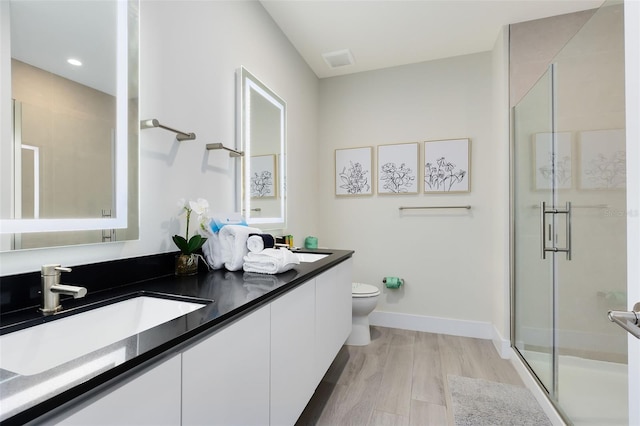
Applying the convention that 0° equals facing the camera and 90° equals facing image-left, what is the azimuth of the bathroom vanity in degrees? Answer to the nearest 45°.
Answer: approximately 315°

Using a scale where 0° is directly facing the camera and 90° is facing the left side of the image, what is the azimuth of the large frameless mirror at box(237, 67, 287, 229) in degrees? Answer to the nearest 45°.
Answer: approximately 315°

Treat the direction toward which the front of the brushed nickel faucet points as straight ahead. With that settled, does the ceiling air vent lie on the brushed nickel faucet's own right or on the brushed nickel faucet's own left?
on the brushed nickel faucet's own left

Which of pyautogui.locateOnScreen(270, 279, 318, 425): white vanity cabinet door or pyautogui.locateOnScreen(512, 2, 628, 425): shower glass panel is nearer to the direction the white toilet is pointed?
the shower glass panel

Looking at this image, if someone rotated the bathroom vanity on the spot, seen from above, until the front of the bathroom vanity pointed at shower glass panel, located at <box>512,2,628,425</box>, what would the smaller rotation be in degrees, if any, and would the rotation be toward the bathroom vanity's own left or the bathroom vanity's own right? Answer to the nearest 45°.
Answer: approximately 45° to the bathroom vanity's own left
